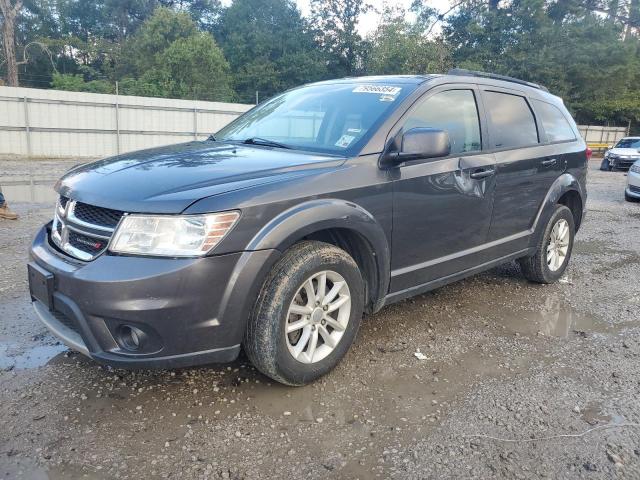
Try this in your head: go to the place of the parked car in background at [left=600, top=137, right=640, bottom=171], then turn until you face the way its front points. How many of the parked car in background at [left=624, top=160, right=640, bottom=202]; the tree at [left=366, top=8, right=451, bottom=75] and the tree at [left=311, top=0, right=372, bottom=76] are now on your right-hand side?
2

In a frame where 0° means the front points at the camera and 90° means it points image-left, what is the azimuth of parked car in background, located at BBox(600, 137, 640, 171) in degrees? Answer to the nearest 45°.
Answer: approximately 45°

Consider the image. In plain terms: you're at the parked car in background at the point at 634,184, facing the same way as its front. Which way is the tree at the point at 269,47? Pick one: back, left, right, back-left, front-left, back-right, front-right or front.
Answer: right

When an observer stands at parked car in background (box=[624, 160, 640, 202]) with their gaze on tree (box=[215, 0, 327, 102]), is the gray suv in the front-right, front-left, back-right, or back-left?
back-left

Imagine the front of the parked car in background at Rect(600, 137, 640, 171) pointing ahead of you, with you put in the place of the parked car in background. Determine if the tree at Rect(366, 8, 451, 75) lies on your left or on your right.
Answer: on your right

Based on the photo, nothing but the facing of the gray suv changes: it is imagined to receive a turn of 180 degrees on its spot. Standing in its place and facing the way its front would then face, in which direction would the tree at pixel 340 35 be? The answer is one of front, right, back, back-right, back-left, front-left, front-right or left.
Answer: front-left

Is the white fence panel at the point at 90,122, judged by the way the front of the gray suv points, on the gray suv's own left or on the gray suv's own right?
on the gray suv's own right

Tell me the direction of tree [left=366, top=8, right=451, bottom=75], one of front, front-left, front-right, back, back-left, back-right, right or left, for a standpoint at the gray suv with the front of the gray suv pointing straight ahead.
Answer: back-right

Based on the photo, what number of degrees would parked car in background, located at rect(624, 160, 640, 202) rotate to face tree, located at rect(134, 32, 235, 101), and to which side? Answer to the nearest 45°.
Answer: approximately 90° to its right

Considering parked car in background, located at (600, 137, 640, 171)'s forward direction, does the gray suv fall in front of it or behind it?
in front

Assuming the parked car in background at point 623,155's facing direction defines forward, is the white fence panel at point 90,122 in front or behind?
in front

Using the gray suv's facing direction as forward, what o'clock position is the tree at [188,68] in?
The tree is roughly at 4 o'clock from the gray suv.

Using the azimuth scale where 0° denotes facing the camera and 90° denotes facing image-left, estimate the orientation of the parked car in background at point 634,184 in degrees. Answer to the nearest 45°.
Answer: approximately 45°

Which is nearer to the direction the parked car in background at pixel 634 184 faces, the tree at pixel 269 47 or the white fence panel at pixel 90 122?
the white fence panel

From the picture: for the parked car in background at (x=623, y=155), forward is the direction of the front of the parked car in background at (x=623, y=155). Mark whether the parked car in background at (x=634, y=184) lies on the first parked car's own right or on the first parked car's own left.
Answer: on the first parked car's own left

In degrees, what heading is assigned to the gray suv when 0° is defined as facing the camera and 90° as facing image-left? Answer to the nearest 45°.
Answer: approximately 45°
